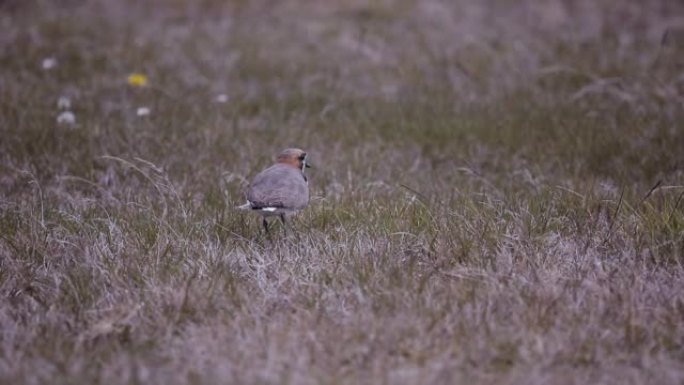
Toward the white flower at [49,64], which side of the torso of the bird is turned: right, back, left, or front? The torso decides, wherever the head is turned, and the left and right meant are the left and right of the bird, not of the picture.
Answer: left

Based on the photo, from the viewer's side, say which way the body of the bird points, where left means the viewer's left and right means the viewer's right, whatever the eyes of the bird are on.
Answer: facing away from the viewer and to the right of the viewer

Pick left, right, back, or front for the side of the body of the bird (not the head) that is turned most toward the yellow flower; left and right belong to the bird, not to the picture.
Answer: left

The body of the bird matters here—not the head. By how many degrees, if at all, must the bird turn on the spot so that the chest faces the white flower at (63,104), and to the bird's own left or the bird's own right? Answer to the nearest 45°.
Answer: approximately 90° to the bird's own left

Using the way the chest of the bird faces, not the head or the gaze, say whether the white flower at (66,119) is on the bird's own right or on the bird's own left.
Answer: on the bird's own left

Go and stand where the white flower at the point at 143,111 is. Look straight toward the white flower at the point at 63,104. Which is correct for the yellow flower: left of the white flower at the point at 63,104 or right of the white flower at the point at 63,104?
right
